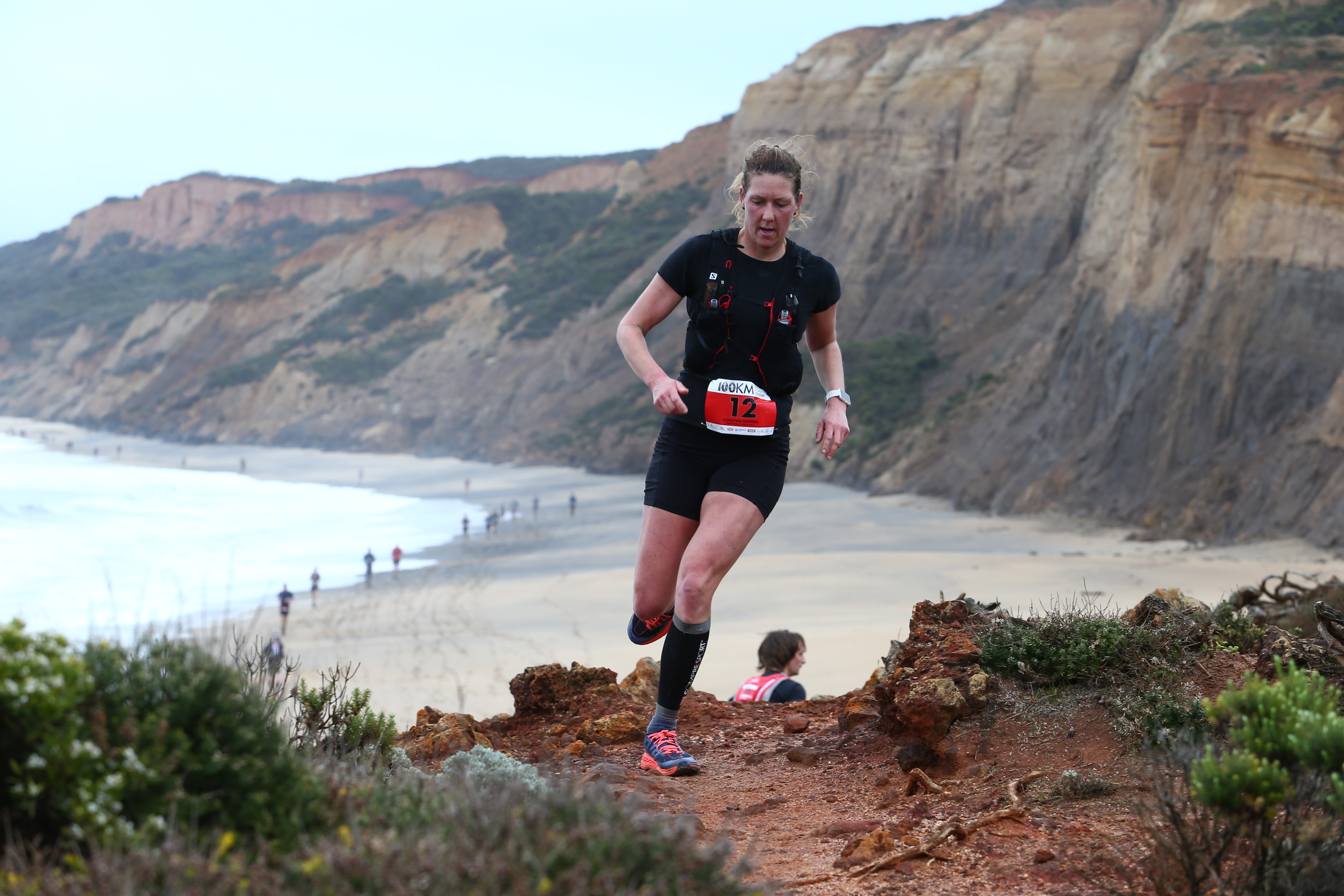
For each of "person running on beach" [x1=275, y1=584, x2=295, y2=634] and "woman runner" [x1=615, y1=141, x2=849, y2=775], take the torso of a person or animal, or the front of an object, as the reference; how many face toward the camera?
2

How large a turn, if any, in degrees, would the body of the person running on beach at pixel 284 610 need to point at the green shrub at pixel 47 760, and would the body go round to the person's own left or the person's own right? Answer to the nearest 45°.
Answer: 0° — they already face it

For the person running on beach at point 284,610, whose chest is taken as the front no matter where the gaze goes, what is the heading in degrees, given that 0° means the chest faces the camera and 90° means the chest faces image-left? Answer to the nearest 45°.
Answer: approximately 0°

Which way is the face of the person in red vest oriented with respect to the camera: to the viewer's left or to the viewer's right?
to the viewer's right
